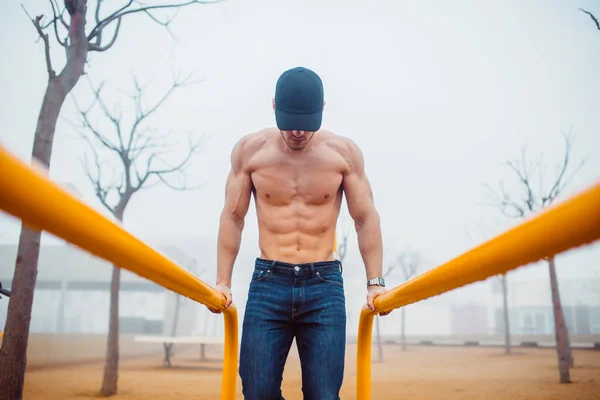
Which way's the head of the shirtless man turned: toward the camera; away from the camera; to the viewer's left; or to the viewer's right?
toward the camera

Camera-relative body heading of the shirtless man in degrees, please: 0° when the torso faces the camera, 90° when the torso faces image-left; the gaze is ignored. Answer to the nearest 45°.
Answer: approximately 0°

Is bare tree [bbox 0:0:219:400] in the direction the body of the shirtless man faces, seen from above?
no

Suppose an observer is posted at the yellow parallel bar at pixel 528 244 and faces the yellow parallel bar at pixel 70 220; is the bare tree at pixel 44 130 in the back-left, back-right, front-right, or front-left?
front-right
